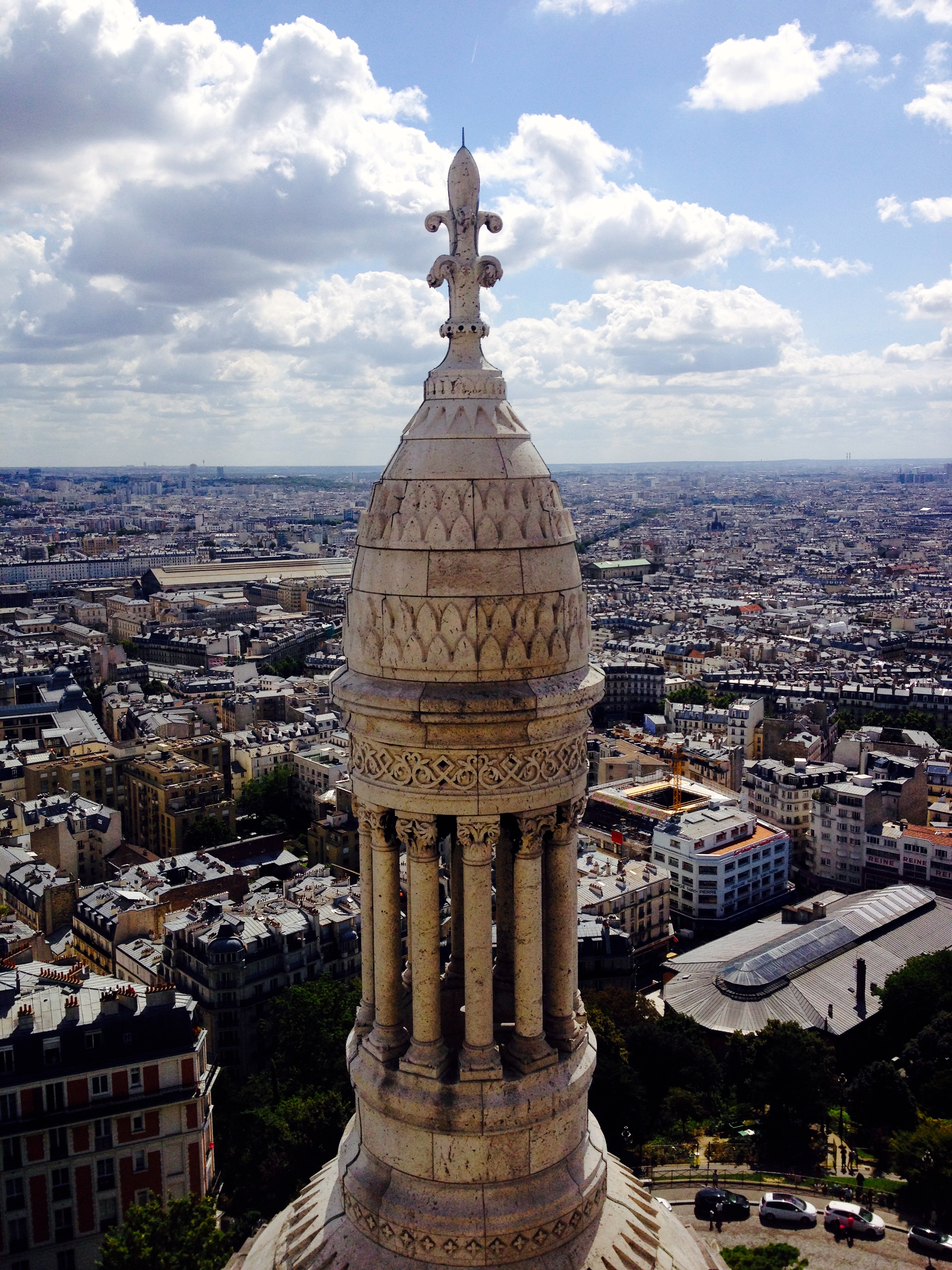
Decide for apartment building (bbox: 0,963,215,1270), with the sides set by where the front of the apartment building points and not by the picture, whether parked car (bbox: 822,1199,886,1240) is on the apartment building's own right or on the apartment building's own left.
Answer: on the apartment building's own left

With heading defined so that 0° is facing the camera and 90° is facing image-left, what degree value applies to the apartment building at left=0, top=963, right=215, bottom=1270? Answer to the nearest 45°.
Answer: approximately 0°

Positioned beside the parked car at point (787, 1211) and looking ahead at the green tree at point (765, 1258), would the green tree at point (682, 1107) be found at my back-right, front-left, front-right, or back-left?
back-right

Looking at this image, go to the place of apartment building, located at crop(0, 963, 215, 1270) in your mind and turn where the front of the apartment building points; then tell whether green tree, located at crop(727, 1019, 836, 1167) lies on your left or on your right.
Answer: on your left

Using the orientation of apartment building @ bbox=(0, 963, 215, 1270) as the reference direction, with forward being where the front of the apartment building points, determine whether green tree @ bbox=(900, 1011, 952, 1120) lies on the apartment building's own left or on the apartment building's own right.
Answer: on the apartment building's own left
